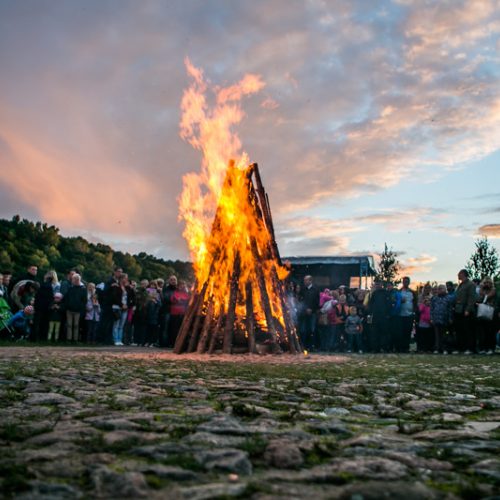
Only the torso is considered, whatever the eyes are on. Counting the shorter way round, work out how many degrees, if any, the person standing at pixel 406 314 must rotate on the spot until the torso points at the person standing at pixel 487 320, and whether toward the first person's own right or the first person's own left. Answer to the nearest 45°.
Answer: approximately 90° to the first person's own left

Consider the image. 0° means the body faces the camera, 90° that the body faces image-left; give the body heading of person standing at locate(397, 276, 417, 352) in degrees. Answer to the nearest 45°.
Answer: approximately 45°

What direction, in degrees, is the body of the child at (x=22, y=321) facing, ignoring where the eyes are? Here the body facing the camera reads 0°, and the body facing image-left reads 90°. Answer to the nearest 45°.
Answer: approximately 270°

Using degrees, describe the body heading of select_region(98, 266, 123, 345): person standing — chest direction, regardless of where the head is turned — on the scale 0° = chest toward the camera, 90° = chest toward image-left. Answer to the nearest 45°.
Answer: approximately 270°

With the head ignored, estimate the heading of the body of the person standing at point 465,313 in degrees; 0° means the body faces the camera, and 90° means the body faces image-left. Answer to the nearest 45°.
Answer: approximately 45°
